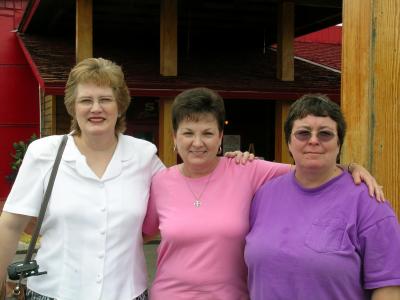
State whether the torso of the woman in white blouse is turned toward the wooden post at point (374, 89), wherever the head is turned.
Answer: no

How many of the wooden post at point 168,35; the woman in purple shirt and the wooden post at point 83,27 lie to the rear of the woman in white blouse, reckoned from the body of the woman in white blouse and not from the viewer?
2

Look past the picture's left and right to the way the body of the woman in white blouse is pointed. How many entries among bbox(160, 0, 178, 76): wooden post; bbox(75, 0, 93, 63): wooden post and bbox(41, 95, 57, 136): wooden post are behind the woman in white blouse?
3

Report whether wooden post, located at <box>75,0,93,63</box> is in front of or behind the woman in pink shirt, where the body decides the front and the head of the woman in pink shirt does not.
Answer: behind

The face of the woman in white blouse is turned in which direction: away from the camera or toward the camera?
toward the camera

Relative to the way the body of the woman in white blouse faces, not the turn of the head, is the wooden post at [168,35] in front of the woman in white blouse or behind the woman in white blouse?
behind

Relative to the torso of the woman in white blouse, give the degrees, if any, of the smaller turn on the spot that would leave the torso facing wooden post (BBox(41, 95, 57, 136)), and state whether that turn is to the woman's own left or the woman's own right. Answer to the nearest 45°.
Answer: approximately 180°

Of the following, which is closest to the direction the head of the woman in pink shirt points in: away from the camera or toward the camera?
toward the camera

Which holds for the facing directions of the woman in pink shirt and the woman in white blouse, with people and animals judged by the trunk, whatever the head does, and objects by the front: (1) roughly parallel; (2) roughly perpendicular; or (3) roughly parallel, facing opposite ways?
roughly parallel

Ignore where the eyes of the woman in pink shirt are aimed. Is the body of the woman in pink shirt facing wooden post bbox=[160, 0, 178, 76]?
no

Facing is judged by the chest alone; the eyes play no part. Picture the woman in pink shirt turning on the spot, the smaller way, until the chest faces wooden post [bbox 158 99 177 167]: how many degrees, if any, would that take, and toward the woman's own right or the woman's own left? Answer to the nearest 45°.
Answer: approximately 180°

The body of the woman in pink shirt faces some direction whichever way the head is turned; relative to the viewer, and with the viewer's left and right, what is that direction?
facing the viewer

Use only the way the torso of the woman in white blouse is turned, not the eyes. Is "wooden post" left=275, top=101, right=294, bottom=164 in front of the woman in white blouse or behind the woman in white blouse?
behind

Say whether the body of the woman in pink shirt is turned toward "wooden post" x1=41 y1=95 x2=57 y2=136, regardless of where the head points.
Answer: no

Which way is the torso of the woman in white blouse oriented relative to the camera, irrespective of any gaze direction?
toward the camera

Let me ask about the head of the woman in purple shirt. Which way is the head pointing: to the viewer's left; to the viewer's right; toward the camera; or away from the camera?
toward the camera
